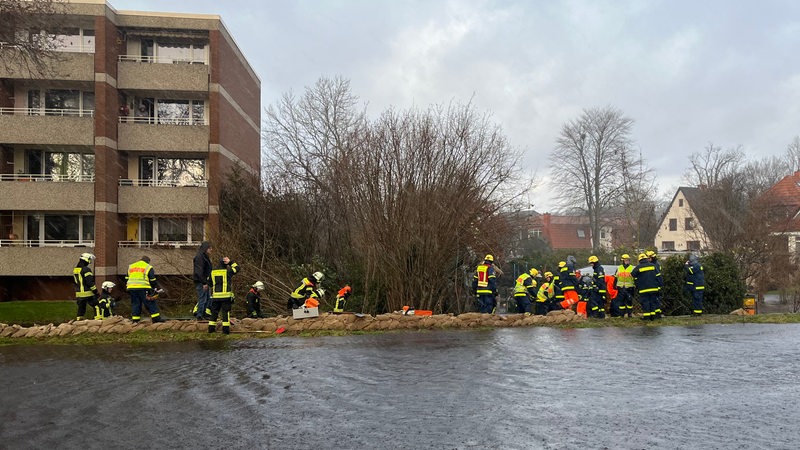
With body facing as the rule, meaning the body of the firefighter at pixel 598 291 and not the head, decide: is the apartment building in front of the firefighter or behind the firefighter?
in front

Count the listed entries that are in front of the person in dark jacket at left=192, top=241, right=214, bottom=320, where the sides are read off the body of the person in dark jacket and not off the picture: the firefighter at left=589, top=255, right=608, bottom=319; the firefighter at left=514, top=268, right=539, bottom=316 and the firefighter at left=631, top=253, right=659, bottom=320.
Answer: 3

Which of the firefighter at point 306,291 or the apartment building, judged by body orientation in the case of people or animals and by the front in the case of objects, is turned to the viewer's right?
the firefighter

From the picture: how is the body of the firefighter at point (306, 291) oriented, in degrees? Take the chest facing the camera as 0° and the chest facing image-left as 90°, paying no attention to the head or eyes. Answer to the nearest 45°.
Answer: approximately 270°

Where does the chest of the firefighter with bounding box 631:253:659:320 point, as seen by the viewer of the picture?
away from the camera

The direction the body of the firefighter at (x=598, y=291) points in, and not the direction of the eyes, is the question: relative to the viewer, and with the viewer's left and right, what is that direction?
facing to the left of the viewer

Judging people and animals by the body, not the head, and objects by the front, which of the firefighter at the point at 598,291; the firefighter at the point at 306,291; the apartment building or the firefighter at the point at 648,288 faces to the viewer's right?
the firefighter at the point at 306,291

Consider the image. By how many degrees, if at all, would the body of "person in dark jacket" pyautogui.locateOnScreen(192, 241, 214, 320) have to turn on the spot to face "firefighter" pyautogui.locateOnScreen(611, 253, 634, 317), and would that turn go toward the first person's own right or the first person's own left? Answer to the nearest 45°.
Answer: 0° — they already face them

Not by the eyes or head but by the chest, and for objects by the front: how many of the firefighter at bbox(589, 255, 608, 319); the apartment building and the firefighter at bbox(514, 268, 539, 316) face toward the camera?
1

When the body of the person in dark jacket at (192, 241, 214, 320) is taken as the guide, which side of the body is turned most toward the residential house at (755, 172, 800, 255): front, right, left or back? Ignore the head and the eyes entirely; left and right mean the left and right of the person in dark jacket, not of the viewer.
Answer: front
